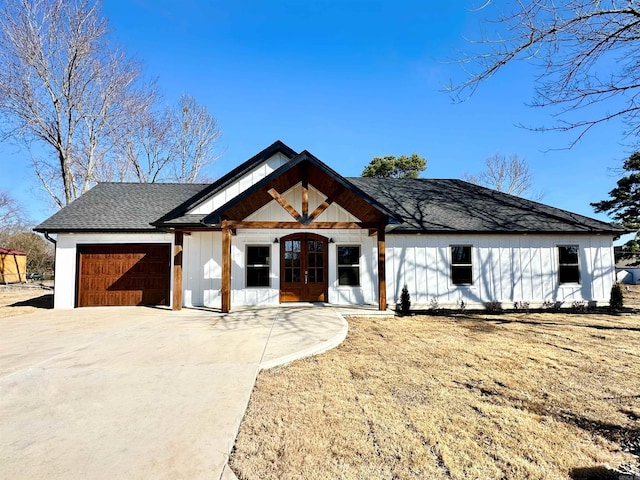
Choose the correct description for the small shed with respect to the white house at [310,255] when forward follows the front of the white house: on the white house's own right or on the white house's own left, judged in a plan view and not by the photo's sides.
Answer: on the white house's own right

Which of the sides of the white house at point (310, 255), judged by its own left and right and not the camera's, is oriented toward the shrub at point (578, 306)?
left

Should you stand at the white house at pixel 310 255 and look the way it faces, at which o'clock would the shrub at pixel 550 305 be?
The shrub is roughly at 9 o'clock from the white house.

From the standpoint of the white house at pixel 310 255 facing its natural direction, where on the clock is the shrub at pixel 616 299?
The shrub is roughly at 9 o'clock from the white house.

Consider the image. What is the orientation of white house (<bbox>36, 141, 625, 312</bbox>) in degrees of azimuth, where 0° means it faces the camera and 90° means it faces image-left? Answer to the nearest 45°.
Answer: approximately 0°
